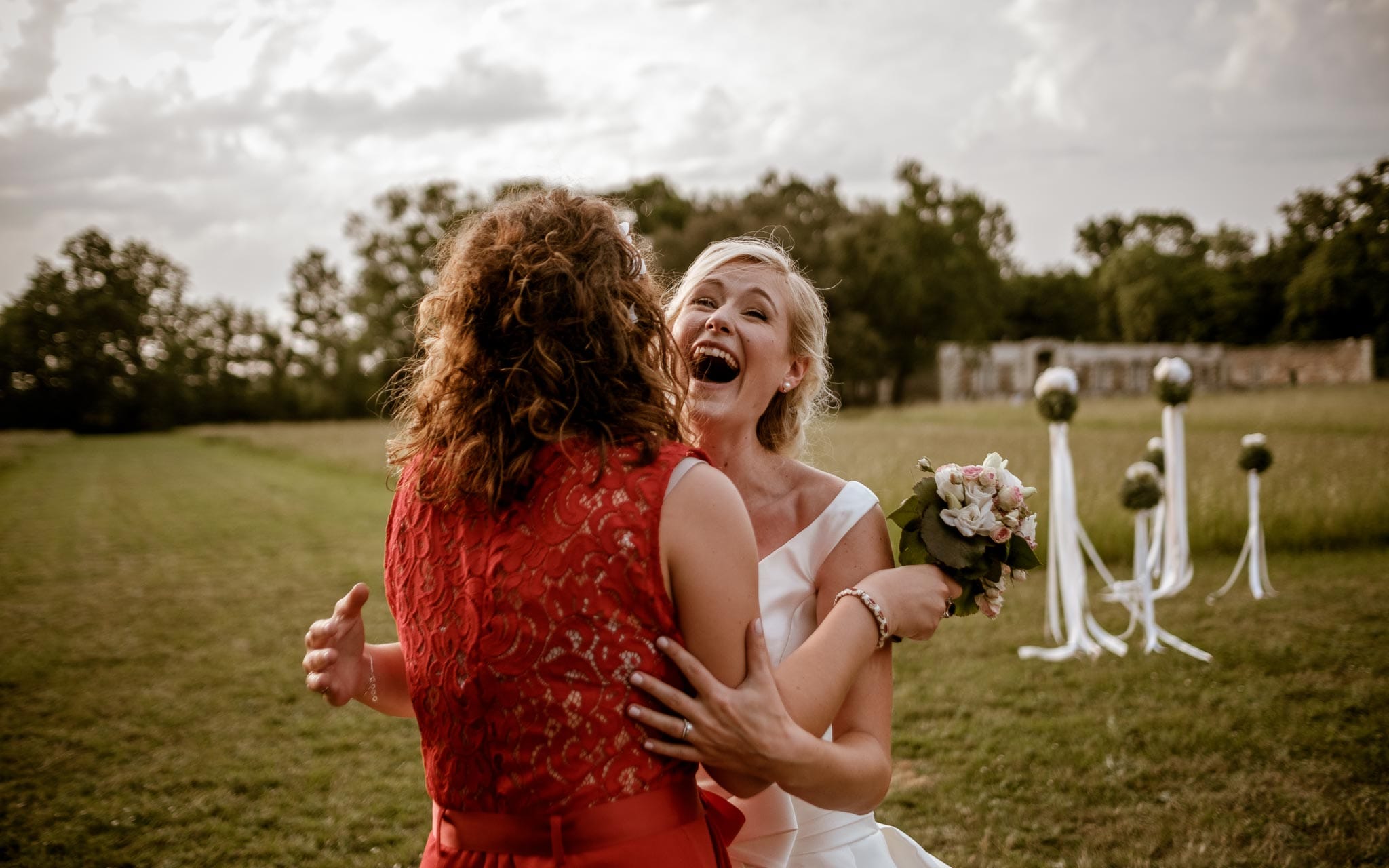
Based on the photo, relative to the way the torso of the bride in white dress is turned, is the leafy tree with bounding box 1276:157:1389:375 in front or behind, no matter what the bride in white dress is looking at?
behind

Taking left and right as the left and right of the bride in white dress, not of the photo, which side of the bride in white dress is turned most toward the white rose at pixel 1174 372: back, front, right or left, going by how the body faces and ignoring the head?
back

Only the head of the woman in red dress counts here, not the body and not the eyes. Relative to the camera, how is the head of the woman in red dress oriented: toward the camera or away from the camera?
away from the camera

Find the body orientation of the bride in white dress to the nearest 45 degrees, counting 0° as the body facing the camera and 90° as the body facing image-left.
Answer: approximately 45°

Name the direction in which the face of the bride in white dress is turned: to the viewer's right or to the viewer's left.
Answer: to the viewer's left

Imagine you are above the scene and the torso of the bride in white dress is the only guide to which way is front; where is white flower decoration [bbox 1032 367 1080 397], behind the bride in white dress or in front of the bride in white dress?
behind

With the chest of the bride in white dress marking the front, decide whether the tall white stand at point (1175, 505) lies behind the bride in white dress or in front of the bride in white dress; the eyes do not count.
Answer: behind

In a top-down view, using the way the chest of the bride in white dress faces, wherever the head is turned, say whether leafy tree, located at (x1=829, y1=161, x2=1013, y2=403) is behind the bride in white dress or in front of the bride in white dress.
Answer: behind
